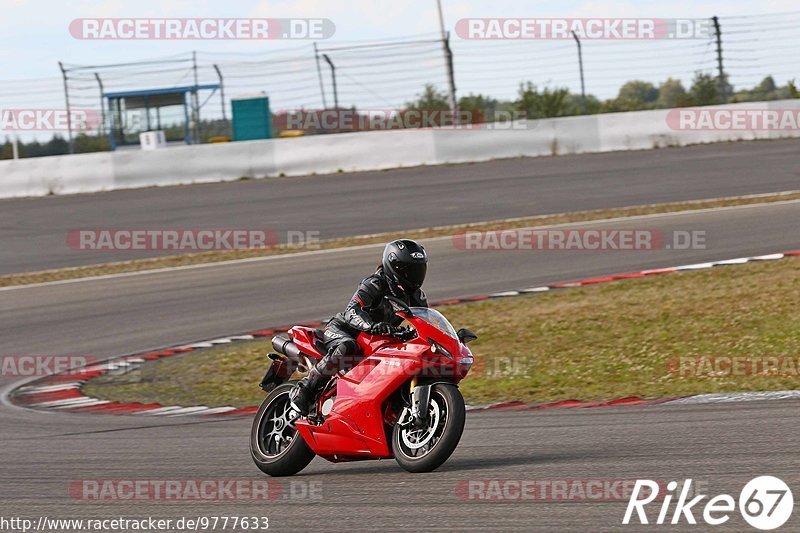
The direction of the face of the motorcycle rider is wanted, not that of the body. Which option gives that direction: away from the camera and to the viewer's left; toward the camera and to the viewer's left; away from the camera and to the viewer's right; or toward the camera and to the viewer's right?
toward the camera and to the viewer's right

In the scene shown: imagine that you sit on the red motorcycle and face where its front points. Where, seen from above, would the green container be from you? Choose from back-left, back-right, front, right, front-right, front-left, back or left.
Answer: back-left

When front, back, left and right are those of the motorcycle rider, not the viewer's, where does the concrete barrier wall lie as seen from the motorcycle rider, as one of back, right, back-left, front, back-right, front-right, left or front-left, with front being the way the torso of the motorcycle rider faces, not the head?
back-left

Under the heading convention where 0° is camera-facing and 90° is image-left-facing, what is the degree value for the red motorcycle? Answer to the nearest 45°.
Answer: approximately 315°

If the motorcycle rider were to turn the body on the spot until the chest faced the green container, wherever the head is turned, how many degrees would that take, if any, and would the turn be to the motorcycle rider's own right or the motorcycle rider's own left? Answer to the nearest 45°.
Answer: approximately 135° to the motorcycle rider's own left

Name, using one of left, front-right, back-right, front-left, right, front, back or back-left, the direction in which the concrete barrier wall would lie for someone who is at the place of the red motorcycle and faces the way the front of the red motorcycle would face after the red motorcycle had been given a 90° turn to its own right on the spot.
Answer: back-right
